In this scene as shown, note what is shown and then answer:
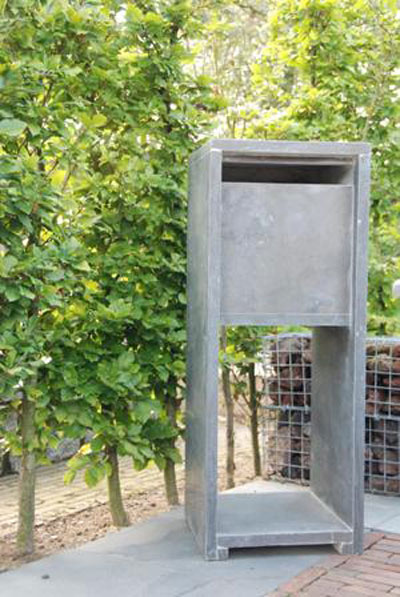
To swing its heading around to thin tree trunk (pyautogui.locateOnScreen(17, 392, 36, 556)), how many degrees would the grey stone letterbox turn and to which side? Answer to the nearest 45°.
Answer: approximately 90° to its right

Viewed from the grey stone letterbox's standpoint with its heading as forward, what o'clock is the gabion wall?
The gabion wall is roughly at 6 o'clock from the grey stone letterbox.

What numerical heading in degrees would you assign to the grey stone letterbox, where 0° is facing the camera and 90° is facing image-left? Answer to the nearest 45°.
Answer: approximately 0°

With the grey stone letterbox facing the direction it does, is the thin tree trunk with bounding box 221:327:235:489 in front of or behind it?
behind

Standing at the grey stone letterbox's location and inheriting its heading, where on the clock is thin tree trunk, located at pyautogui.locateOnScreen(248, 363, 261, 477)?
The thin tree trunk is roughly at 6 o'clock from the grey stone letterbox.

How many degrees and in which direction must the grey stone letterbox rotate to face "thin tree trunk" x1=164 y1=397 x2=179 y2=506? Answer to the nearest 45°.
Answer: approximately 135° to its right

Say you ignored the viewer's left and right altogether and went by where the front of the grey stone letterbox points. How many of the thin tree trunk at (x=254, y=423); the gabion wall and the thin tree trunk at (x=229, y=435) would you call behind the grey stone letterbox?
3
